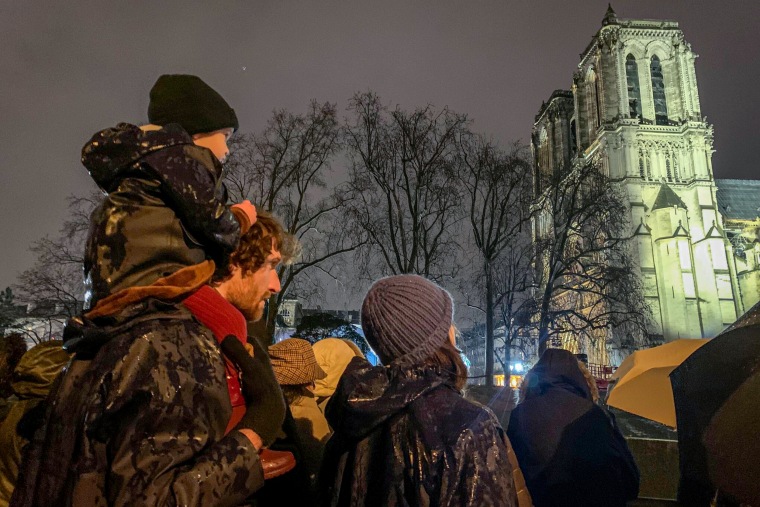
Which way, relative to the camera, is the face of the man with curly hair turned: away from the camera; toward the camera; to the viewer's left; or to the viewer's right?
to the viewer's right

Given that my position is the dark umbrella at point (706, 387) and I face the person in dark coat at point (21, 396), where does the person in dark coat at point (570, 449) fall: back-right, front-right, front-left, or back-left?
front-right

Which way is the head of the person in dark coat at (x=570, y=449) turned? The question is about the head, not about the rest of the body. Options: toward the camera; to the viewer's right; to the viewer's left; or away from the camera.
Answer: away from the camera

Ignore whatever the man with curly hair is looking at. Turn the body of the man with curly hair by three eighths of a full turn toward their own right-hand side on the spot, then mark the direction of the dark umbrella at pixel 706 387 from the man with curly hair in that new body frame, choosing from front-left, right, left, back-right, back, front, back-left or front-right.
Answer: back-left

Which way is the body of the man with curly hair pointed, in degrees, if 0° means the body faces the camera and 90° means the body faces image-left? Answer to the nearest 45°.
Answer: approximately 270°

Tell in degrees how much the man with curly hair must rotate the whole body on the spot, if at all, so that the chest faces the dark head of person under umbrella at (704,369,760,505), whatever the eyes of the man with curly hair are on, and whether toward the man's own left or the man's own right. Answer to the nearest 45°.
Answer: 0° — they already face it

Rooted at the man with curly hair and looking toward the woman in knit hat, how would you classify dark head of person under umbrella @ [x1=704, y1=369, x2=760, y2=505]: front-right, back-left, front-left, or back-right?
front-right

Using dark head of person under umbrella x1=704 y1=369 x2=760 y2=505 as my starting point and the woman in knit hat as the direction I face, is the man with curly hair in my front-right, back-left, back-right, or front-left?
front-left

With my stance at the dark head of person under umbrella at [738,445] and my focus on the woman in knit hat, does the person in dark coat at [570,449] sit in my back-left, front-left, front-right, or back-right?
front-right

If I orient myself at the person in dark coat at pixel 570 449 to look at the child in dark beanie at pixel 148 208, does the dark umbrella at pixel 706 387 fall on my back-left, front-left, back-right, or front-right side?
front-left

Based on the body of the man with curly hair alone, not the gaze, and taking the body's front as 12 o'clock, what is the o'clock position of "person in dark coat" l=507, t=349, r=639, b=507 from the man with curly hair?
The person in dark coat is roughly at 11 o'clock from the man with curly hair.
